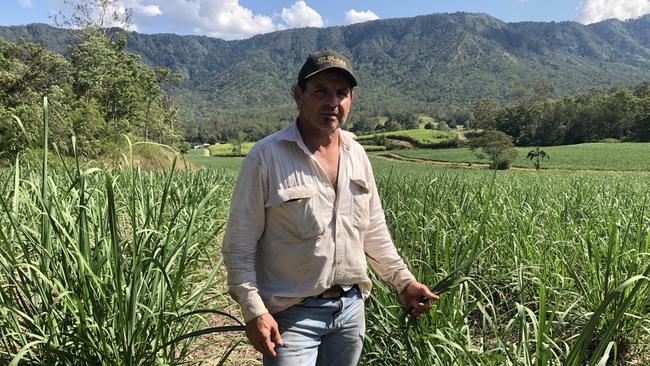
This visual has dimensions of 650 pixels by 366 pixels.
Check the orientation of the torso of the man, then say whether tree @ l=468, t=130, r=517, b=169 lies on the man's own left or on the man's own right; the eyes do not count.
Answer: on the man's own left
